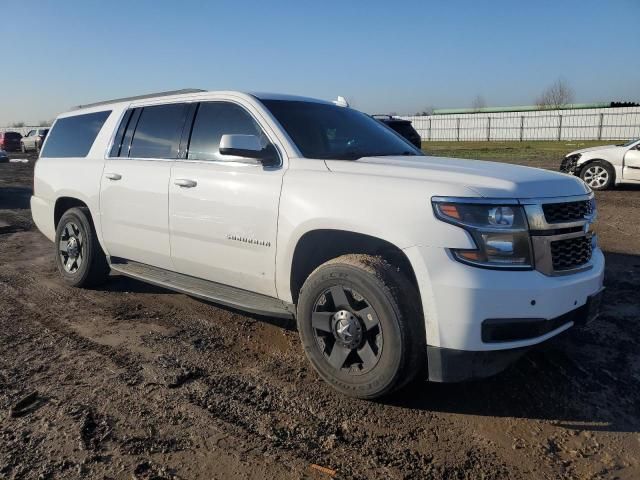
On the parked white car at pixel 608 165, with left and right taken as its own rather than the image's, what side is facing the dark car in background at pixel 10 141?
front

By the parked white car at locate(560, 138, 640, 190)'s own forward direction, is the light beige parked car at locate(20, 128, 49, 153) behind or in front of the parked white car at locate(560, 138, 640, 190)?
in front

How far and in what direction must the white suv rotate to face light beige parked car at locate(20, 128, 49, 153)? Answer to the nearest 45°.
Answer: approximately 180°

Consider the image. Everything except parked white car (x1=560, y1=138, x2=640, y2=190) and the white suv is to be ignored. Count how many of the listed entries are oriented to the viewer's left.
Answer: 1

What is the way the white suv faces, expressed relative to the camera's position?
facing the viewer and to the right of the viewer

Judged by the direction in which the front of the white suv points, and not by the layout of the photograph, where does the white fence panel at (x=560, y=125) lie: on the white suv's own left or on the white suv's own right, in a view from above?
on the white suv's own left

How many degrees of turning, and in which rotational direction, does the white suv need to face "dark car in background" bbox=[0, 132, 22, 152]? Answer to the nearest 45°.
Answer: approximately 180°

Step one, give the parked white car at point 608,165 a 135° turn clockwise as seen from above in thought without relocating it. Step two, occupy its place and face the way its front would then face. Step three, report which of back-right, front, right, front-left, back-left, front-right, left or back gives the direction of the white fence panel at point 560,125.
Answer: front-left

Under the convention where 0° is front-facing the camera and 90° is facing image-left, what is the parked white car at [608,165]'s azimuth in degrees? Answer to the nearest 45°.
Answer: approximately 90°

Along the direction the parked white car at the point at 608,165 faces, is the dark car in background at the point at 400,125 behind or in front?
in front

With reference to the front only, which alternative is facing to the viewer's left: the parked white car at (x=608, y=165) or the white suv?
the parked white car

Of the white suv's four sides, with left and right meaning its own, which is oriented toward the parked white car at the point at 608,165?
left

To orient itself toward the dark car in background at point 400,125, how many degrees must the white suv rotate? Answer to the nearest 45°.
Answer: approximately 135° to its left
